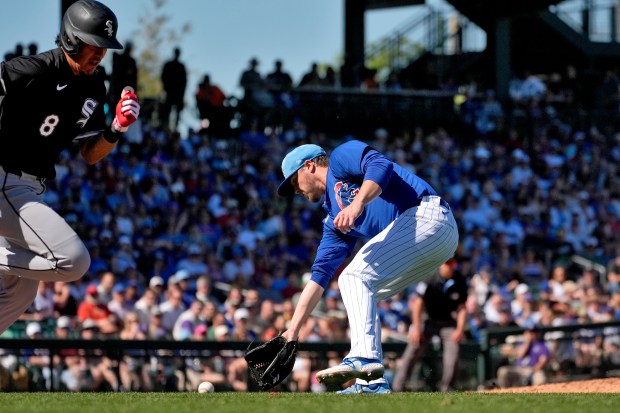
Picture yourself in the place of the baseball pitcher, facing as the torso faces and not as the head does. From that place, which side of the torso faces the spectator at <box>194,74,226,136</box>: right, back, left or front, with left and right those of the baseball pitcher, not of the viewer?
right

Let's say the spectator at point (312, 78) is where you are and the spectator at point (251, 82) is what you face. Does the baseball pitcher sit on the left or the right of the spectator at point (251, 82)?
left

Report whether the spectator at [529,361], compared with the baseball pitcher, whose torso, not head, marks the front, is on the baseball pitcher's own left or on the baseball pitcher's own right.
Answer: on the baseball pitcher's own right

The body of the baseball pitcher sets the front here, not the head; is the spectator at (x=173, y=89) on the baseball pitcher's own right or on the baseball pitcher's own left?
on the baseball pitcher's own right

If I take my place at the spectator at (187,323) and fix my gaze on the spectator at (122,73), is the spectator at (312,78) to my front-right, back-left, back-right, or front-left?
front-right

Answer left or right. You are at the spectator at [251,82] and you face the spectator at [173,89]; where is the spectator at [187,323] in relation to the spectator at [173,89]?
left

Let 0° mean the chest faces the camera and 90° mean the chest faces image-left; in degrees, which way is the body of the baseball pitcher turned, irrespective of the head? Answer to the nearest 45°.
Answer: approximately 90°

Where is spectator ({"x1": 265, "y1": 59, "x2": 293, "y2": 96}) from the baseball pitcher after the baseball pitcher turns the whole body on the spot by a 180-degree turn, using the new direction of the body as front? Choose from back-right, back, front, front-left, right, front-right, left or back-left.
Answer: left

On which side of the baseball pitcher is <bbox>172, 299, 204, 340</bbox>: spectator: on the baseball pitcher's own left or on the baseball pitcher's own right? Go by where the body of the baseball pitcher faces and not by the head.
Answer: on the baseball pitcher's own right
